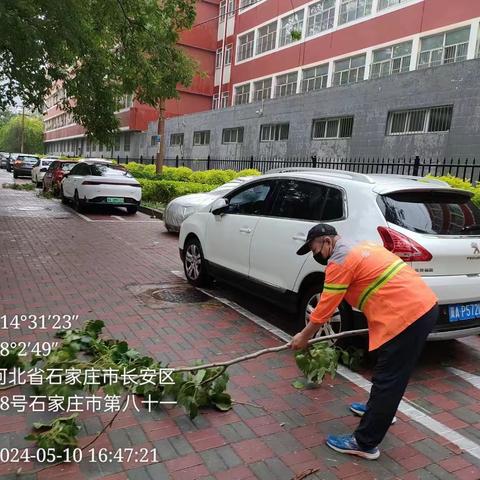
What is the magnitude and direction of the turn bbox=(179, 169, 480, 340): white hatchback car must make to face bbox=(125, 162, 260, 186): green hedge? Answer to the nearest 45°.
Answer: approximately 45° to its right

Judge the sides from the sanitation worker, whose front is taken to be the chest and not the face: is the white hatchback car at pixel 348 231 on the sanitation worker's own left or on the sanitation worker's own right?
on the sanitation worker's own right

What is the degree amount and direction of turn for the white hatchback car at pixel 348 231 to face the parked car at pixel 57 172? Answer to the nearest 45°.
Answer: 0° — it already faces it

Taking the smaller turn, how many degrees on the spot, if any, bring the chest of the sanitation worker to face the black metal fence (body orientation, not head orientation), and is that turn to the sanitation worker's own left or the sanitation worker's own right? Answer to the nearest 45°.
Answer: approximately 90° to the sanitation worker's own right

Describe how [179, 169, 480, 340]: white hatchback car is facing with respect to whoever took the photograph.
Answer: facing away from the viewer and to the left of the viewer

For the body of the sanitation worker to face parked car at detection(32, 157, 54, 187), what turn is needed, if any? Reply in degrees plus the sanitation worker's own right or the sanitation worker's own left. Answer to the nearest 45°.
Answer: approximately 45° to the sanitation worker's own right

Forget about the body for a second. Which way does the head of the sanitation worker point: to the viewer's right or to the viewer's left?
to the viewer's left

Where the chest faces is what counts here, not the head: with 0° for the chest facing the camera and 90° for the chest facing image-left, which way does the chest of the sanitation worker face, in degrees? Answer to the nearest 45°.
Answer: approximately 90°

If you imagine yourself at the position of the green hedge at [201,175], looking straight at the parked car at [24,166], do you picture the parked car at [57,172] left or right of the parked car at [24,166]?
left

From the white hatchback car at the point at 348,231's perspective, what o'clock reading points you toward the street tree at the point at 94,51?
The street tree is roughly at 12 o'clock from the white hatchback car.

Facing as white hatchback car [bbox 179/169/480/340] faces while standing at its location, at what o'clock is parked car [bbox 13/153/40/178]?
The parked car is roughly at 12 o'clock from the white hatchback car.

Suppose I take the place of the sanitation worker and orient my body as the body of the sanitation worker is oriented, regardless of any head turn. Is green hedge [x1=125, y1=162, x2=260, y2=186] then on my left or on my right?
on my right

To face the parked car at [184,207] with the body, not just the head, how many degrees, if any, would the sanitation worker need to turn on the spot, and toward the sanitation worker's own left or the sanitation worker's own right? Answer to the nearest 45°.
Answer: approximately 45° to the sanitation worker's own right
